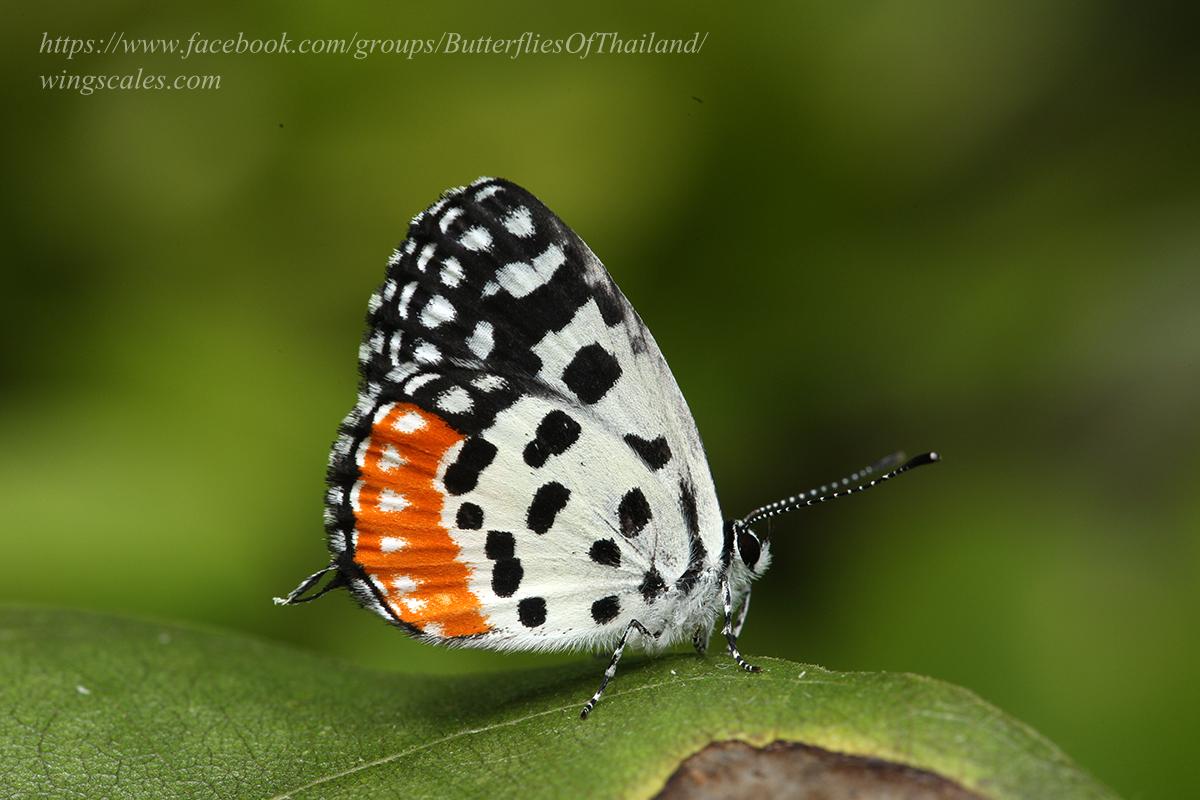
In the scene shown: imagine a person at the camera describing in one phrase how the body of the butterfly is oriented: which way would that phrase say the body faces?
to the viewer's right
